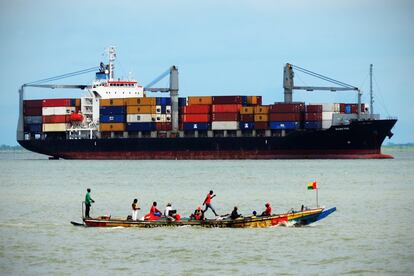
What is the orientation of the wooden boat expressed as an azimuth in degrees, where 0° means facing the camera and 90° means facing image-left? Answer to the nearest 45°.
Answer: approximately 270°
